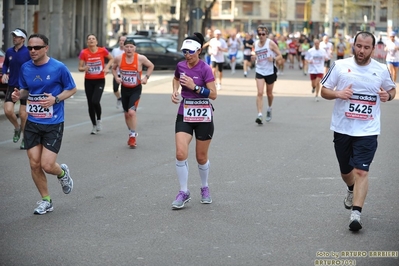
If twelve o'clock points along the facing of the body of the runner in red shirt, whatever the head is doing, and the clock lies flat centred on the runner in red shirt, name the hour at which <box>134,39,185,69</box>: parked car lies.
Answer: The parked car is roughly at 6 o'clock from the runner in red shirt.

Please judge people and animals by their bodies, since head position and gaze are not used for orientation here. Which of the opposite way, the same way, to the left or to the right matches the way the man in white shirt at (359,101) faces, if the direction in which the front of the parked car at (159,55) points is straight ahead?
to the right

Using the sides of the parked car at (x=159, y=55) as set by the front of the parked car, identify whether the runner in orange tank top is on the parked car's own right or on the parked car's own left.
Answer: on the parked car's own right

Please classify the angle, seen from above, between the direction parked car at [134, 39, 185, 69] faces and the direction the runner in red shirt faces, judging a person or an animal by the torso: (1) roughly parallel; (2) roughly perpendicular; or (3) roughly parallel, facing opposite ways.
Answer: roughly perpendicular

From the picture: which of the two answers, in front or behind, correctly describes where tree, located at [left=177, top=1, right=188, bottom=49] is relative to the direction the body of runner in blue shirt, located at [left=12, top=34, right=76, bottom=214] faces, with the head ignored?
behind
